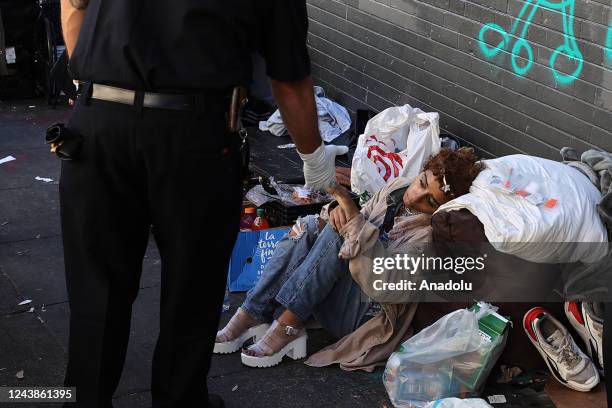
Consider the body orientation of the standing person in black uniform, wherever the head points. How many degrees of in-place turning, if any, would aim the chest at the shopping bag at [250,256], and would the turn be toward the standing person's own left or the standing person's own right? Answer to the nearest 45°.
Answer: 0° — they already face it

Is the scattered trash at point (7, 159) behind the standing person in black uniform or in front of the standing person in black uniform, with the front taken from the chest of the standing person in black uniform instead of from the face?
in front

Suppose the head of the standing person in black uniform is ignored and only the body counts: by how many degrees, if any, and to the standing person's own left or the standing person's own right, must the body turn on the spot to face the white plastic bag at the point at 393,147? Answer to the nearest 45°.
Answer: approximately 45° to the standing person's own right

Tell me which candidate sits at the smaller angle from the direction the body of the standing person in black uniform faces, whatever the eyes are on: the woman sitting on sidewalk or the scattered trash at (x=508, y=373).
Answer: the woman sitting on sidewalk

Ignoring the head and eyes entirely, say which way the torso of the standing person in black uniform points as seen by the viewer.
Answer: away from the camera

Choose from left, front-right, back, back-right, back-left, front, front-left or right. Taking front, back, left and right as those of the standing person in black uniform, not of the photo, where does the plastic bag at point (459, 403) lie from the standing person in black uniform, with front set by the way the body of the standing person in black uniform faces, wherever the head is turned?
right

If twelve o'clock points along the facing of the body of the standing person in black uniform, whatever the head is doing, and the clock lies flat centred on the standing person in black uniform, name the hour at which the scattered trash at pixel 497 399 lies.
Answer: The scattered trash is roughly at 3 o'clock from the standing person in black uniform.

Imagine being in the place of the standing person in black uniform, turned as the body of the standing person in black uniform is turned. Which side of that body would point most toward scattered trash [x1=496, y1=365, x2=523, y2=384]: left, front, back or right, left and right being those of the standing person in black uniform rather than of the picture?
right

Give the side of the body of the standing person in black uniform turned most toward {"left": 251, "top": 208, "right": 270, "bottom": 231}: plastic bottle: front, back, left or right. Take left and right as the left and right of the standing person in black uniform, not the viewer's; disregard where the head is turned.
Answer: front

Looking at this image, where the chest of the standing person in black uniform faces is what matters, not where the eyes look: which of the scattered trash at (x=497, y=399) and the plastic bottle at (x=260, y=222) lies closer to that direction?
the plastic bottle

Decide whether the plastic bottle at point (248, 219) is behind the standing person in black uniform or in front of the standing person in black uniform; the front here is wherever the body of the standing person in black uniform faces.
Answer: in front
